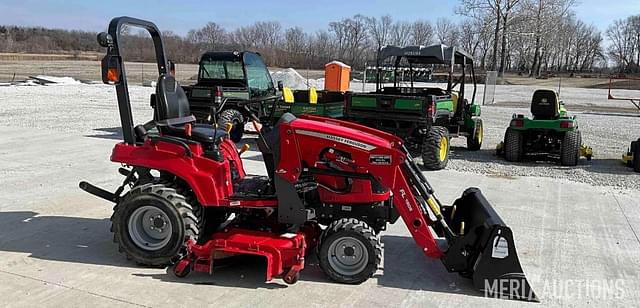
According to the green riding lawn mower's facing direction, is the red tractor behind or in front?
behind

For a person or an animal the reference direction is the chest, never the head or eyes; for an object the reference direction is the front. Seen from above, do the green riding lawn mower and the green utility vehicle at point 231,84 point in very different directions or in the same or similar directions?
same or similar directions

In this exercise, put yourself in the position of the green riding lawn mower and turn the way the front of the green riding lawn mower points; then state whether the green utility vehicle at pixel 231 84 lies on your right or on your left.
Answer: on your left

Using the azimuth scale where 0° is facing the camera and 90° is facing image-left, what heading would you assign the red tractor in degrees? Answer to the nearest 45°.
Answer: approximately 270°

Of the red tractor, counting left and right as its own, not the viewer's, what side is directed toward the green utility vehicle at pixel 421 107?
left

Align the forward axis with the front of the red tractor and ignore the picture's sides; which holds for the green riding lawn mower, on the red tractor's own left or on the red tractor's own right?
on the red tractor's own left

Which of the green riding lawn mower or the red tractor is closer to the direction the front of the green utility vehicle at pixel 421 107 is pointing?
the green riding lawn mower

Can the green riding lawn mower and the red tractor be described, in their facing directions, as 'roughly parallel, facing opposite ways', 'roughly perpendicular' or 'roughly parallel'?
roughly perpendicular

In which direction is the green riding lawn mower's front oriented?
away from the camera

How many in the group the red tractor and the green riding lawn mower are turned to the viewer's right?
1
